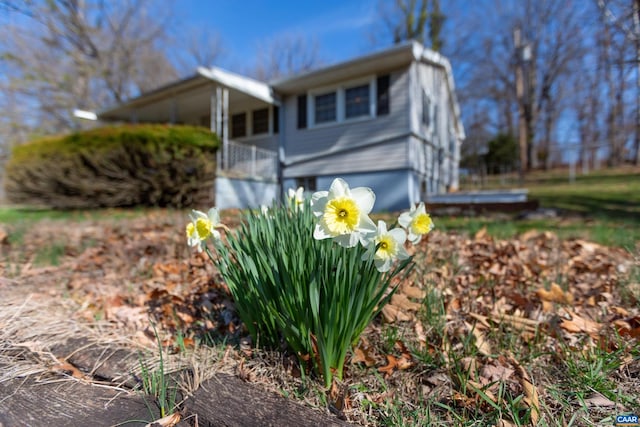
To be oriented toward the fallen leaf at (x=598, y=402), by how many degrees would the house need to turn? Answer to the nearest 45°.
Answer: approximately 45° to its left

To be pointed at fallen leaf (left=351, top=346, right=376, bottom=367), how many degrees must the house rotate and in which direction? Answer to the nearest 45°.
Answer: approximately 45° to its left

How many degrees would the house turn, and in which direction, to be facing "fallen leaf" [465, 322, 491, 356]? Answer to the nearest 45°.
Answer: approximately 45° to its left

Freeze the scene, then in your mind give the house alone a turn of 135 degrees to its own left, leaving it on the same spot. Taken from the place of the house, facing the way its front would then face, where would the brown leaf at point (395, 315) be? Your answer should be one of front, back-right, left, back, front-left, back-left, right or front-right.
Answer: right

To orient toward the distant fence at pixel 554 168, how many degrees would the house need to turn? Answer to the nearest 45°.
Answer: approximately 180°

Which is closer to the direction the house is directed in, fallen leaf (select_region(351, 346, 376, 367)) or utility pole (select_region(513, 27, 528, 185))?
the fallen leaf

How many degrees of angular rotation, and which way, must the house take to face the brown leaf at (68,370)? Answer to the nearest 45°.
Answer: approximately 45° to its left

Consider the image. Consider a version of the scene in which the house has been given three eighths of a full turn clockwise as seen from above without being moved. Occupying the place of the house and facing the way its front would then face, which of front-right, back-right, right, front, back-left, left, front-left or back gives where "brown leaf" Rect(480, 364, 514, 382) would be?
back

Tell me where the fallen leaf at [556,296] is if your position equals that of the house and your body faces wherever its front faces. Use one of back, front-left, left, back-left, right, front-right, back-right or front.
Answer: front-left

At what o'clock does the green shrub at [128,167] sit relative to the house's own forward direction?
The green shrub is roughly at 1 o'clock from the house.

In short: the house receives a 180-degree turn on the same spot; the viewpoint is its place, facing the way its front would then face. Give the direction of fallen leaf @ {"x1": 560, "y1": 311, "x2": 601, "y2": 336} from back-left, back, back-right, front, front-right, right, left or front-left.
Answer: back-right

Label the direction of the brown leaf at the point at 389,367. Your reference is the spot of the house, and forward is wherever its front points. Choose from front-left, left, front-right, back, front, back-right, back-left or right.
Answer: front-left
